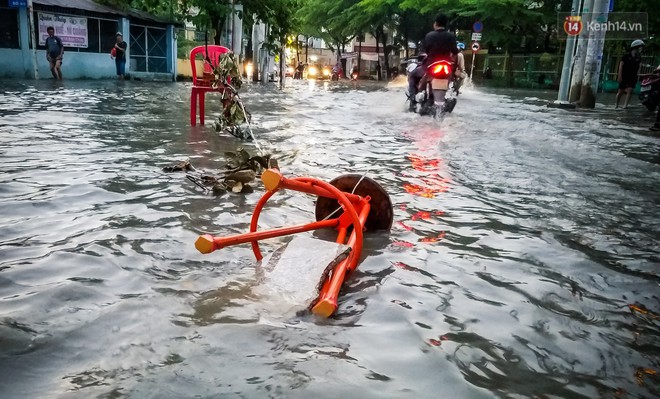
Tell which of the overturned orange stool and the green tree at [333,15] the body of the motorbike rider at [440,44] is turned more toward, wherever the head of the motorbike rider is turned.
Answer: the green tree

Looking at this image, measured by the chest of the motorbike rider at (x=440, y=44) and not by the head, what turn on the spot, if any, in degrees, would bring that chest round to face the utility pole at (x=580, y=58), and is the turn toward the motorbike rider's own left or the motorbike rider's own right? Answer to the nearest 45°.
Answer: approximately 45° to the motorbike rider's own right

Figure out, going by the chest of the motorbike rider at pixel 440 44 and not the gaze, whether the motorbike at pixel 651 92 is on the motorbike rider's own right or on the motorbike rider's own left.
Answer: on the motorbike rider's own right

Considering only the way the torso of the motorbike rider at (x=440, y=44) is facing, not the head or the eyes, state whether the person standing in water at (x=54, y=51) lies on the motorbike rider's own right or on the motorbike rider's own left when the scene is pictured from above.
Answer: on the motorbike rider's own left

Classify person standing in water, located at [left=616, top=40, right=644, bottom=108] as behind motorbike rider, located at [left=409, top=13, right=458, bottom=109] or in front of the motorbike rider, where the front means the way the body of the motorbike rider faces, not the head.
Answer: in front

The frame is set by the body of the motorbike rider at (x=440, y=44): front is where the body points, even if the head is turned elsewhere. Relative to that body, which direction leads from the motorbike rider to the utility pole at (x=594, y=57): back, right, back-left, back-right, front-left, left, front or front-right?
front-right

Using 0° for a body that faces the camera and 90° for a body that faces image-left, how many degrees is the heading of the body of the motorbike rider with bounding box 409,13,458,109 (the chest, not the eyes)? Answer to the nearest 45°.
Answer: approximately 180°

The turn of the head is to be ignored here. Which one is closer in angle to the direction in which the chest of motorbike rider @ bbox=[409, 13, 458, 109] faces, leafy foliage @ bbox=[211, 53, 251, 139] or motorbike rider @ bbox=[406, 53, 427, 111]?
the motorbike rider

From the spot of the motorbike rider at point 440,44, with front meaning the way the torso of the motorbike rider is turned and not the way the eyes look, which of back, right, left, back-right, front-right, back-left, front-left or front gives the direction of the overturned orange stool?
back

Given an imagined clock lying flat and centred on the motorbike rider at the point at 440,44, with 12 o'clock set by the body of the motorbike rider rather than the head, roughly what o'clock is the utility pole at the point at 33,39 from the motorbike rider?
The utility pole is roughly at 10 o'clock from the motorbike rider.
